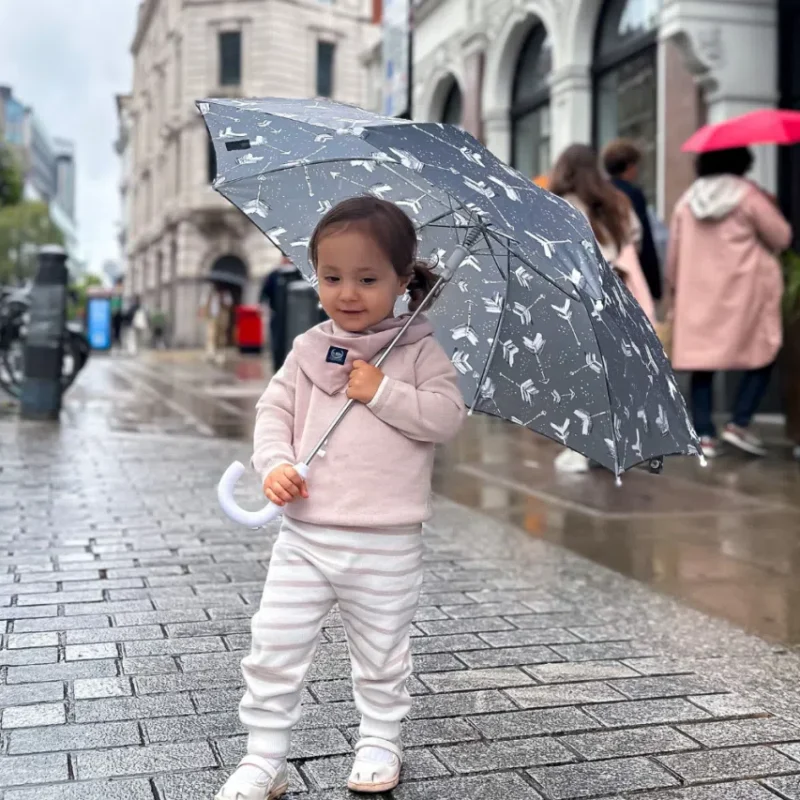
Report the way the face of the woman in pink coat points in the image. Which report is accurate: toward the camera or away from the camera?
away from the camera
